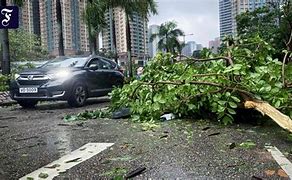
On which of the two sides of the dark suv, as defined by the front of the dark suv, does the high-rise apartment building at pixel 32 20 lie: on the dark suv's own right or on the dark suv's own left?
on the dark suv's own right

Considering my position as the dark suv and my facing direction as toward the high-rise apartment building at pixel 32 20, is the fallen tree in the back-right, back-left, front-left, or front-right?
back-right

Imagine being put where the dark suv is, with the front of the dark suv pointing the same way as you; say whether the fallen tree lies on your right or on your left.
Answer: on your left

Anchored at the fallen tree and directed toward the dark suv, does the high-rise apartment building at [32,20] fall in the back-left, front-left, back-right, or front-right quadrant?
front-right

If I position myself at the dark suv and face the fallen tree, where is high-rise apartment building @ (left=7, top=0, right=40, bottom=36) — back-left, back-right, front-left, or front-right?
back-left
